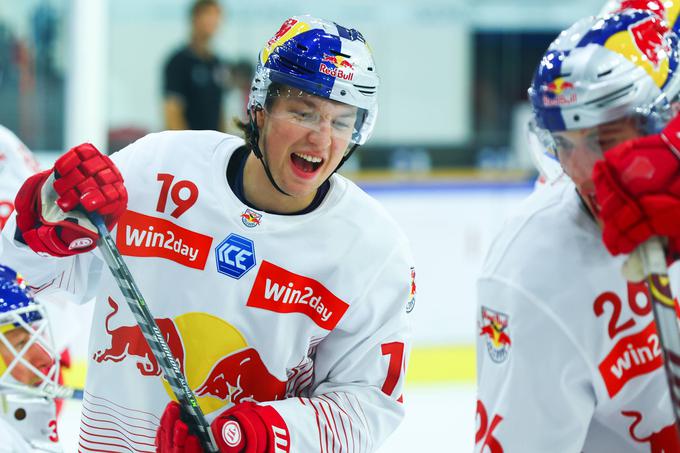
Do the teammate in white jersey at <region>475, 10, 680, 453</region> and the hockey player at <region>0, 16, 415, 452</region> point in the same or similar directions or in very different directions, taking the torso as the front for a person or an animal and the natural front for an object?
same or similar directions

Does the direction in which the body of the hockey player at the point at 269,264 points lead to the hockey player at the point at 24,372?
no

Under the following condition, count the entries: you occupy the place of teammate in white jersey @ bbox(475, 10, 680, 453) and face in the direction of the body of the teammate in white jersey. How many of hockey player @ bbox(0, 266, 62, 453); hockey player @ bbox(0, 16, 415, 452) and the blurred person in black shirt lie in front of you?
0

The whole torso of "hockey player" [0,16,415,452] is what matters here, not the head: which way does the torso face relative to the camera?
toward the camera

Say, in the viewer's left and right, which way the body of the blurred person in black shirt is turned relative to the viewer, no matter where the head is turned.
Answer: facing the viewer and to the right of the viewer

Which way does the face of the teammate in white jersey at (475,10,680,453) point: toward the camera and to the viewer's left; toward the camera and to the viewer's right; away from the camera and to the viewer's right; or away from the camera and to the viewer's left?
toward the camera and to the viewer's left

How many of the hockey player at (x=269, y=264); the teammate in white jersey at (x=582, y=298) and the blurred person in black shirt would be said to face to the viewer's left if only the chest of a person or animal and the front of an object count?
0

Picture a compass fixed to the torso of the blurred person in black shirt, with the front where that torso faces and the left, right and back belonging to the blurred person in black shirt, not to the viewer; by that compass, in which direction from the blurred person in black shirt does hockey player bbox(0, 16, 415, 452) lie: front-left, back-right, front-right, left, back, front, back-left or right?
front-right

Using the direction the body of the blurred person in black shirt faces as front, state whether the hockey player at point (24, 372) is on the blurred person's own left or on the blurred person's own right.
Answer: on the blurred person's own right

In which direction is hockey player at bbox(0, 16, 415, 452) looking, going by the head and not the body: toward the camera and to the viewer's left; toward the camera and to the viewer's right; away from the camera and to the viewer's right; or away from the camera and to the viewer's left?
toward the camera and to the viewer's right

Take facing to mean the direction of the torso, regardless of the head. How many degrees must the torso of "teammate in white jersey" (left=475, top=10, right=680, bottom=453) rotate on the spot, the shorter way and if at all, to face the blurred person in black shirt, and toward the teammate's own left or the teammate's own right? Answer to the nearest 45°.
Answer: approximately 180°

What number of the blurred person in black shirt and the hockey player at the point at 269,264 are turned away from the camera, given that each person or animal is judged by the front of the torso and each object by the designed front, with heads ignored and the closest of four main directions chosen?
0
